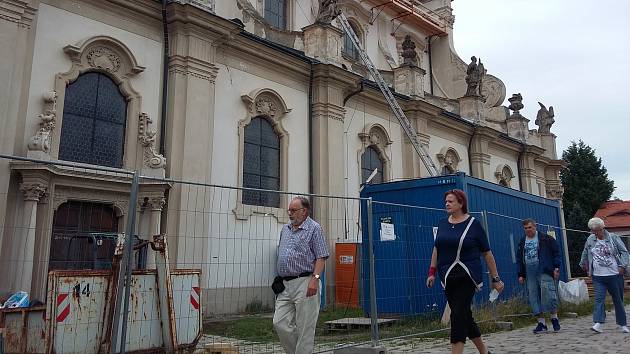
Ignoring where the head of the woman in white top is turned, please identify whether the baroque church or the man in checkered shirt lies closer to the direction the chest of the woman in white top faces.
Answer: the man in checkered shirt

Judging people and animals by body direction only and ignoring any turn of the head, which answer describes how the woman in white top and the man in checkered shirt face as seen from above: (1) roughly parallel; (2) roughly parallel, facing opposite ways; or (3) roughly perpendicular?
roughly parallel

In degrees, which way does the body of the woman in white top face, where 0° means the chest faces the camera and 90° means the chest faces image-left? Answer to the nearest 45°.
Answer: approximately 0°

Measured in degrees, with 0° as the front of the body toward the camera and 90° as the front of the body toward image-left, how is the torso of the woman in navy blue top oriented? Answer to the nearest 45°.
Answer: approximately 45°

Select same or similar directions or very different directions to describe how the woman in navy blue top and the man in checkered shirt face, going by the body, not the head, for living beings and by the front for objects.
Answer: same or similar directions

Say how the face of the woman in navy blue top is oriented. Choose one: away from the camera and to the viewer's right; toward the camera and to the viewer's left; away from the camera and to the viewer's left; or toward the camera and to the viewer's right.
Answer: toward the camera and to the viewer's left

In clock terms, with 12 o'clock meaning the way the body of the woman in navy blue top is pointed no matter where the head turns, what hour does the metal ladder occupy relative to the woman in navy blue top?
The metal ladder is roughly at 4 o'clock from the woman in navy blue top.

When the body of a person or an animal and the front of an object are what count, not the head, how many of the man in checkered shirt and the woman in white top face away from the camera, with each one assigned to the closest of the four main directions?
0

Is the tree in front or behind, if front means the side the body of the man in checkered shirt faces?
behind

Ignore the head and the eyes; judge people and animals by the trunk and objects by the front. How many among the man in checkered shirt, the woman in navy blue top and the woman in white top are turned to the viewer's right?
0

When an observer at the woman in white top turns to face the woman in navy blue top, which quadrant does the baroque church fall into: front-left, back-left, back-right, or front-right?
back-right

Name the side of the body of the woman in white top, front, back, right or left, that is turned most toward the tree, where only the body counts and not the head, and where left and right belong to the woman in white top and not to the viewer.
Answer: back

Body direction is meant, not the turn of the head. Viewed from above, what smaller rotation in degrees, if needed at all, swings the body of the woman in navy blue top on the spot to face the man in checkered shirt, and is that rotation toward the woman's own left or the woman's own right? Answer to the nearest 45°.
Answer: approximately 45° to the woman's own right

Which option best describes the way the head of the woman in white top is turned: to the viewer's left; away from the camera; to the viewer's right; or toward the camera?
toward the camera

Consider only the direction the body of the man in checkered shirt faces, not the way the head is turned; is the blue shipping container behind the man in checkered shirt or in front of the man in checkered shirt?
behind

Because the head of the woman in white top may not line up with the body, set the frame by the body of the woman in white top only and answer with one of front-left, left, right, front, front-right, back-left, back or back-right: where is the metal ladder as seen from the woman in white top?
back-right

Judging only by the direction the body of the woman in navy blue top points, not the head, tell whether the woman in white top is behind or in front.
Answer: behind
